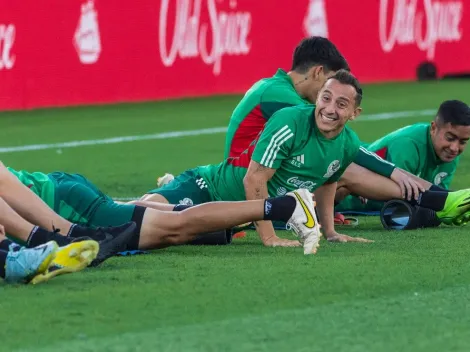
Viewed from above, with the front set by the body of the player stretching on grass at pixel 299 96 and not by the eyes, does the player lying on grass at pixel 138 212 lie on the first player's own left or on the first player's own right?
on the first player's own right

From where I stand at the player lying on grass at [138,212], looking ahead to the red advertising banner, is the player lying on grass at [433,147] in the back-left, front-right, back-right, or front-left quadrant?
front-right
